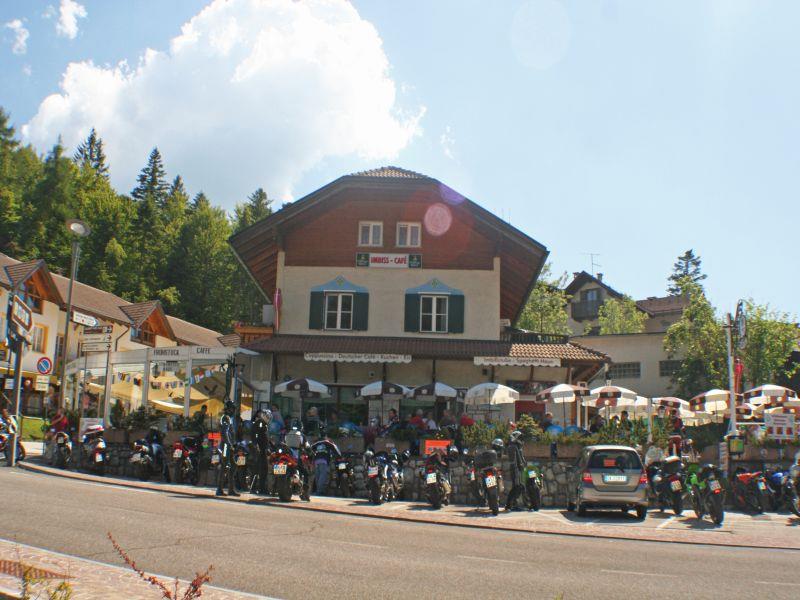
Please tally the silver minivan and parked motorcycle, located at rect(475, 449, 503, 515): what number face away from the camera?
2

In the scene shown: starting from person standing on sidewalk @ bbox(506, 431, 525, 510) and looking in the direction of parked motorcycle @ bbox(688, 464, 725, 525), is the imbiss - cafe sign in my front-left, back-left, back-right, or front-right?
back-left

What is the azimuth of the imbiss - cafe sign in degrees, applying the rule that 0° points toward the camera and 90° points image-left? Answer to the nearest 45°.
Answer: approximately 0°

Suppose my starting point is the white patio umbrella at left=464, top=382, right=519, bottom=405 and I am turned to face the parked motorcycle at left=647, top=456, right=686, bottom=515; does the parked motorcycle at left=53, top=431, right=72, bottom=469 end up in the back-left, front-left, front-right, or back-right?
back-right

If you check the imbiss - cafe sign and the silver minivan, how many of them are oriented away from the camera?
1

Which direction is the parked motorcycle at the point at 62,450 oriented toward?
away from the camera

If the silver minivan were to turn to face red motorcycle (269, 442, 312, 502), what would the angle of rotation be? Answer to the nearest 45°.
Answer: approximately 90° to its left

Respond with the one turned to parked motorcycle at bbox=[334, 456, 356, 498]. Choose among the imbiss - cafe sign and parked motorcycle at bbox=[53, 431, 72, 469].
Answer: the imbiss - cafe sign

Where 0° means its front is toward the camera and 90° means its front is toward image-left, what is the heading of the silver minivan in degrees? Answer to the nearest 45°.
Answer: approximately 180°

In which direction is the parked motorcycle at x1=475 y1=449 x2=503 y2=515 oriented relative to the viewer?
away from the camera

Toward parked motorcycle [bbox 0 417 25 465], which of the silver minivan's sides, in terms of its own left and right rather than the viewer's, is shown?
left
